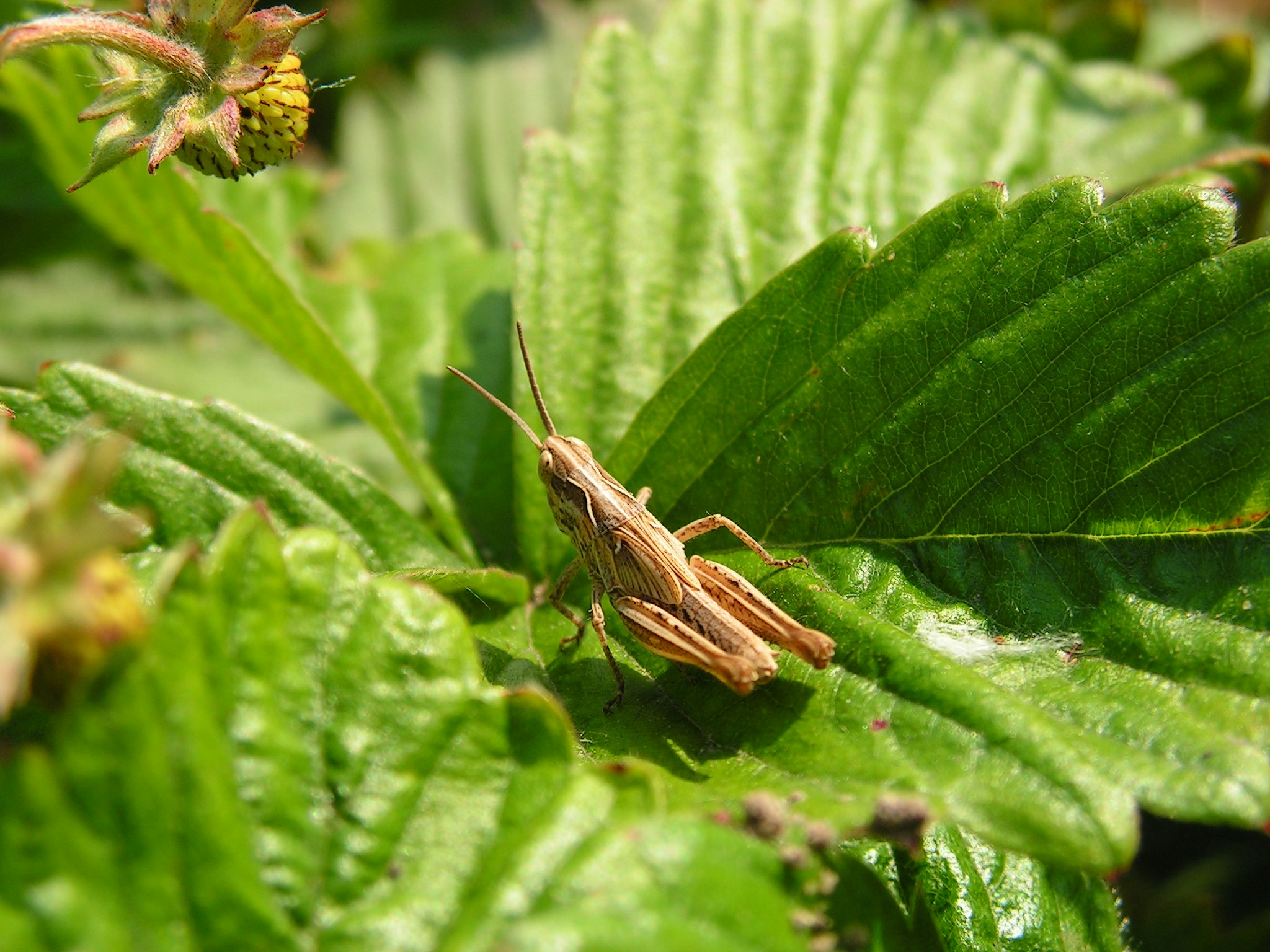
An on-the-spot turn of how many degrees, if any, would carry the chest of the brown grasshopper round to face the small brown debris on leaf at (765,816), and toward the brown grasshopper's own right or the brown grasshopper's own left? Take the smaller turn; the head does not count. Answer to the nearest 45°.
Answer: approximately 135° to the brown grasshopper's own left

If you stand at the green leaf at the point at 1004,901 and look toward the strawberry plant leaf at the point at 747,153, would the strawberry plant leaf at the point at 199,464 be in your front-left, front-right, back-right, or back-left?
front-left

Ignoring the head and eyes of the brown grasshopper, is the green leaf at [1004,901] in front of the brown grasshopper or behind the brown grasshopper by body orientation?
behind

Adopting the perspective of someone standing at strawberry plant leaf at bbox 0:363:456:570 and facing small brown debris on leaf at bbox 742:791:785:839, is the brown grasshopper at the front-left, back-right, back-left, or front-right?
front-left

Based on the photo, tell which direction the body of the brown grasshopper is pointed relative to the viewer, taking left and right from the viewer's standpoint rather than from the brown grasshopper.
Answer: facing away from the viewer and to the left of the viewer

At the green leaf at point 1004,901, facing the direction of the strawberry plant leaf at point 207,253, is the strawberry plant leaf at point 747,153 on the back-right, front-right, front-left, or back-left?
front-right

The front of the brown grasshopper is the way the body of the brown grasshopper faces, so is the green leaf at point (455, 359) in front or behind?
in front

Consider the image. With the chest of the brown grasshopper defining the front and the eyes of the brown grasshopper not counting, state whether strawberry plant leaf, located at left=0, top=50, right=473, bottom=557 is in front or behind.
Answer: in front

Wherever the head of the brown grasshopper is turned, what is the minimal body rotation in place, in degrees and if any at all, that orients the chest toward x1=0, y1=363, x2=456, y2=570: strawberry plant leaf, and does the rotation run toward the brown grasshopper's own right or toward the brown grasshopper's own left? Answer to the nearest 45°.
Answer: approximately 45° to the brown grasshopper's own left
